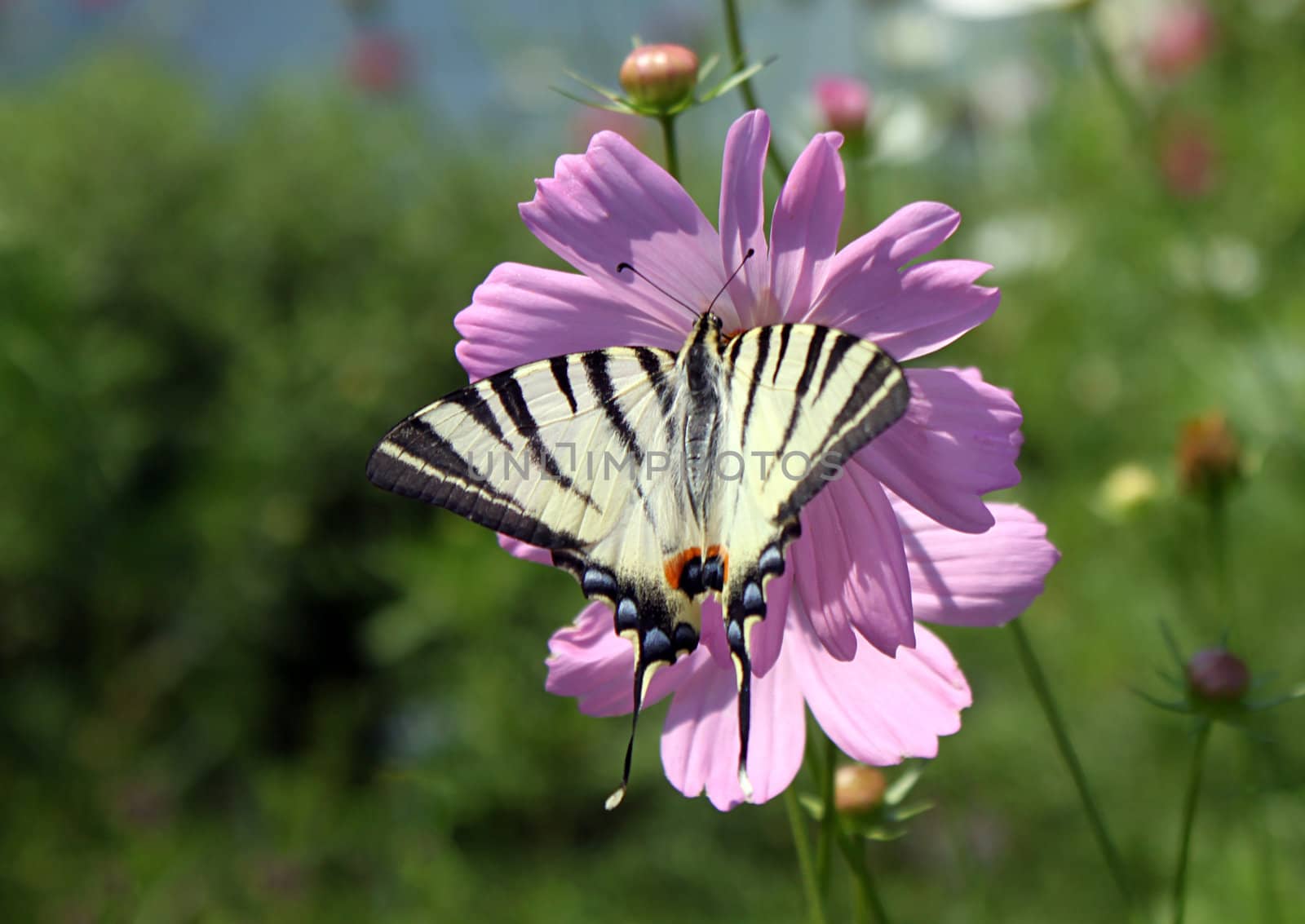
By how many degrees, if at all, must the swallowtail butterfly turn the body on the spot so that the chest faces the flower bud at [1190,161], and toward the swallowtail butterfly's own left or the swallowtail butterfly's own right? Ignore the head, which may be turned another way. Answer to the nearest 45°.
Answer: approximately 45° to the swallowtail butterfly's own right

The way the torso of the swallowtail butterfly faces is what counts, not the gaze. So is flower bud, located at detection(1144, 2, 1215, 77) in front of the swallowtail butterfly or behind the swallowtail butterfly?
in front

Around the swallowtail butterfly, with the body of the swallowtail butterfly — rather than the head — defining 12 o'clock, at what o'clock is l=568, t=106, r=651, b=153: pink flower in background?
The pink flower in background is roughly at 12 o'clock from the swallowtail butterfly.

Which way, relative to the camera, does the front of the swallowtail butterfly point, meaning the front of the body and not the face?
away from the camera

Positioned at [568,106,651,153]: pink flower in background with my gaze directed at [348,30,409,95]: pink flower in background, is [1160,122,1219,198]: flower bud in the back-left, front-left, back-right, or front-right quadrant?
back-right
